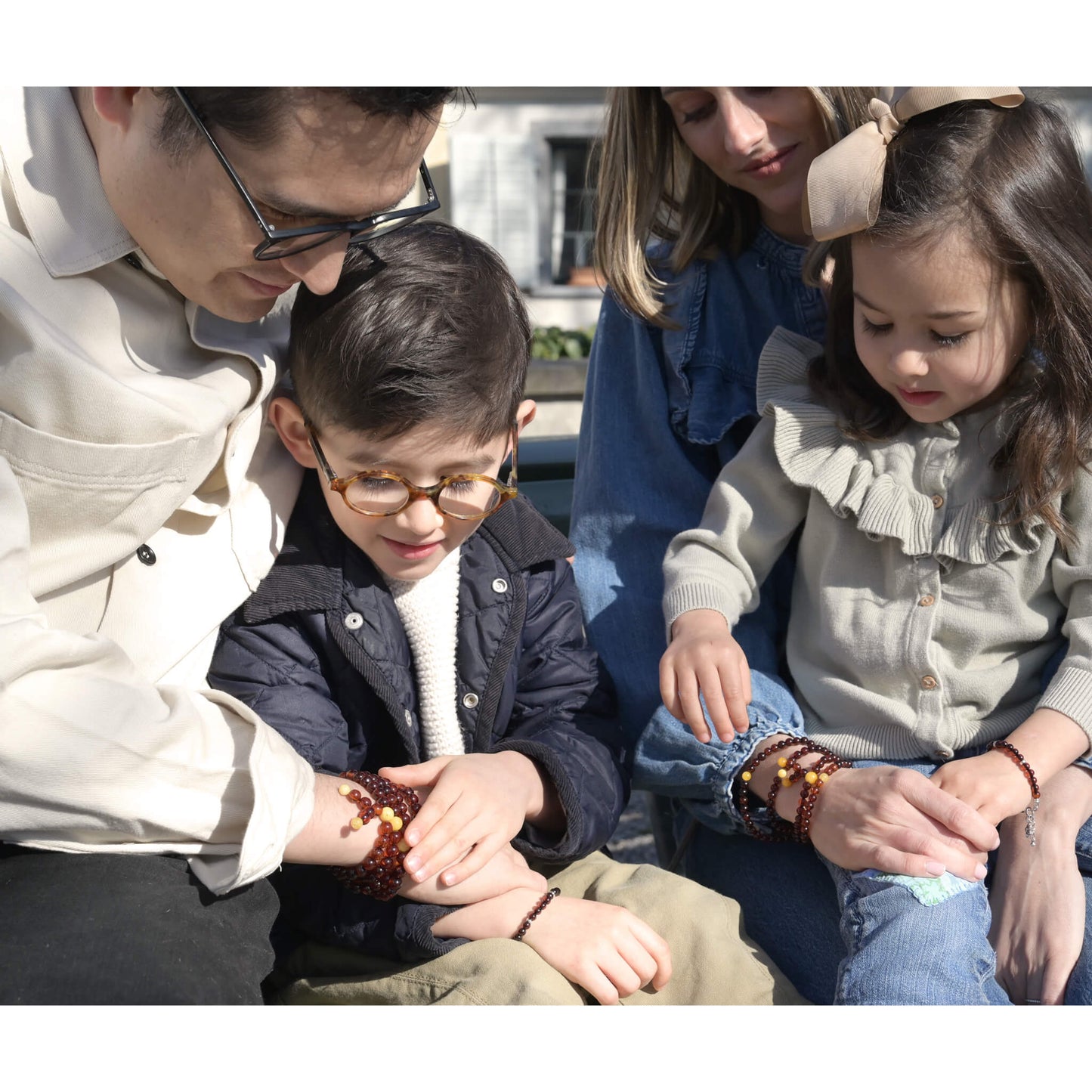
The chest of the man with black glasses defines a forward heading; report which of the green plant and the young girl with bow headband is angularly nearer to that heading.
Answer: the young girl with bow headband

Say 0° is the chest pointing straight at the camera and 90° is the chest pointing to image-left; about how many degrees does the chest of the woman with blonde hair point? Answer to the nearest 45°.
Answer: approximately 315°

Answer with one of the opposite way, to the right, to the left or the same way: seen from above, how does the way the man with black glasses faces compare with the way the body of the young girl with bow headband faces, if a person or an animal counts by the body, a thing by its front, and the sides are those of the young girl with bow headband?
to the left

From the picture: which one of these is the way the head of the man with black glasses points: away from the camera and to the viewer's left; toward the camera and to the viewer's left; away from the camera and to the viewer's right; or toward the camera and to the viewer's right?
toward the camera and to the viewer's right

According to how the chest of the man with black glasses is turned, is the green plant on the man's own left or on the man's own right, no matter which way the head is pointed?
on the man's own left

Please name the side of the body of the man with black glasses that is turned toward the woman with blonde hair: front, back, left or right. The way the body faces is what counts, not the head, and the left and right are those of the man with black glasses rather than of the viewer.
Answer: left

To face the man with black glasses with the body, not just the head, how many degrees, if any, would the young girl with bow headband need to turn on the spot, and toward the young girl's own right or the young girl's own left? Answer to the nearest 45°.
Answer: approximately 45° to the young girl's own right

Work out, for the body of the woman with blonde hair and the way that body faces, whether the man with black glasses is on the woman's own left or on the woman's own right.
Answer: on the woman's own right
